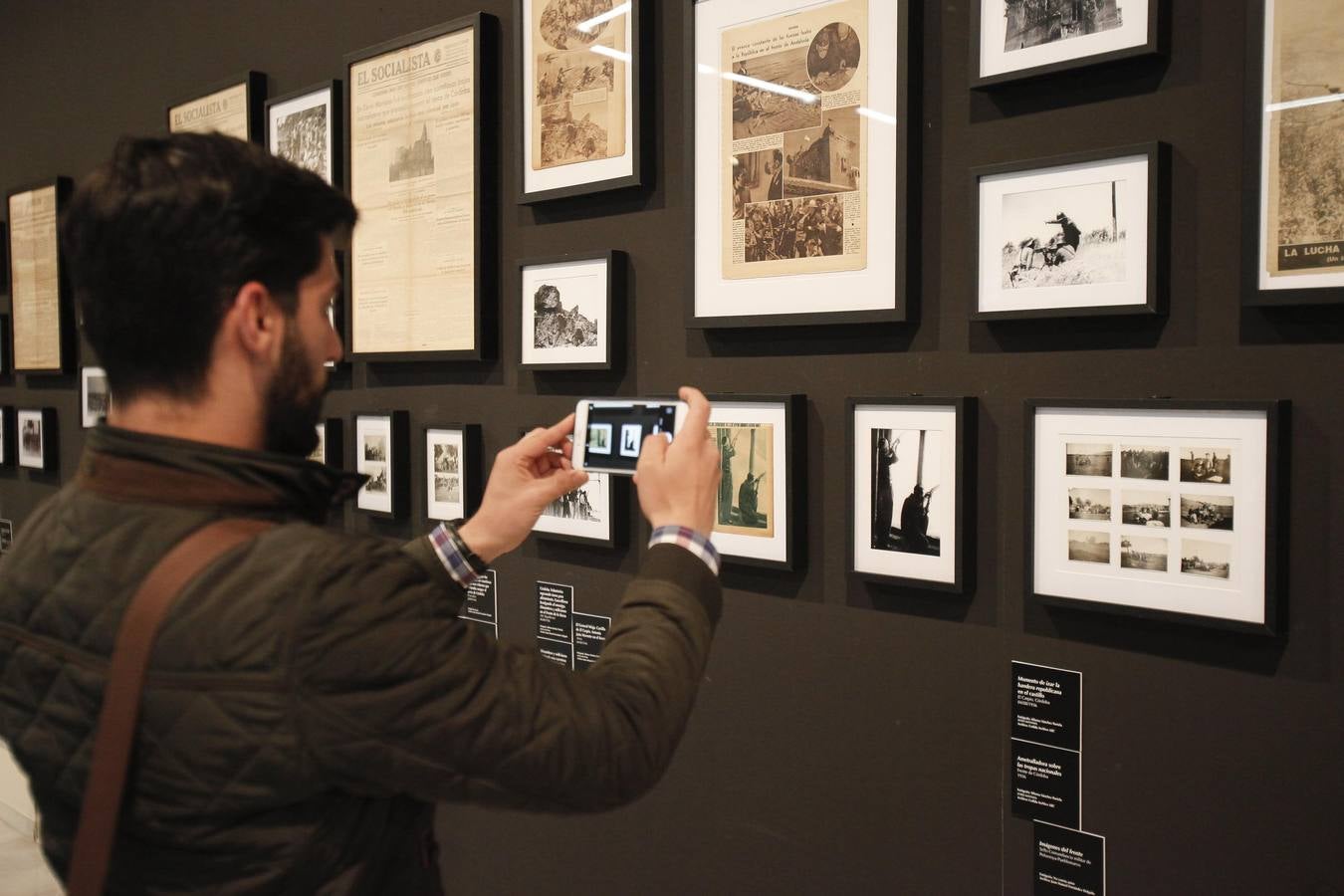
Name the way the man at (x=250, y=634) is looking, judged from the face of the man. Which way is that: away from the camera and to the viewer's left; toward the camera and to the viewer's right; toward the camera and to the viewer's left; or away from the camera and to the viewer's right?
away from the camera and to the viewer's right

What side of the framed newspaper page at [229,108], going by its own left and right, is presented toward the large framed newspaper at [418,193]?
left

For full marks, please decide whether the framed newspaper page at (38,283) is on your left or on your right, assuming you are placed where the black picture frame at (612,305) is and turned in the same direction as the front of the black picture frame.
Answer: on your right

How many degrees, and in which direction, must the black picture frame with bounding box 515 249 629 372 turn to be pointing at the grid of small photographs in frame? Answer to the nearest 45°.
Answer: approximately 90° to its left

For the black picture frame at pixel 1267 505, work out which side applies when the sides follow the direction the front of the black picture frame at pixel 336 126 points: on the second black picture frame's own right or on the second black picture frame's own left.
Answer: on the second black picture frame's own left

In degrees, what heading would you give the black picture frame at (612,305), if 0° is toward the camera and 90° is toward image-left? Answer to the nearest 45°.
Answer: approximately 45°

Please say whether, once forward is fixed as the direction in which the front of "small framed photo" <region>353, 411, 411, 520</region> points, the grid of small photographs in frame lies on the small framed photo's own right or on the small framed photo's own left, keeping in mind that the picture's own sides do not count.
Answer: on the small framed photo's own left

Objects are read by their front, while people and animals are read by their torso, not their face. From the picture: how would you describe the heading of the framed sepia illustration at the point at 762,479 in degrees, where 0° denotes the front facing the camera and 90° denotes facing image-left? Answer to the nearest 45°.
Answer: approximately 45°

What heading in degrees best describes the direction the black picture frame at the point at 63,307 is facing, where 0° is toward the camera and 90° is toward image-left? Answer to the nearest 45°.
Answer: approximately 45°

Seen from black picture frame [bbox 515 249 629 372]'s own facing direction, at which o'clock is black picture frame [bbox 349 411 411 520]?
black picture frame [bbox 349 411 411 520] is roughly at 3 o'clock from black picture frame [bbox 515 249 629 372].
